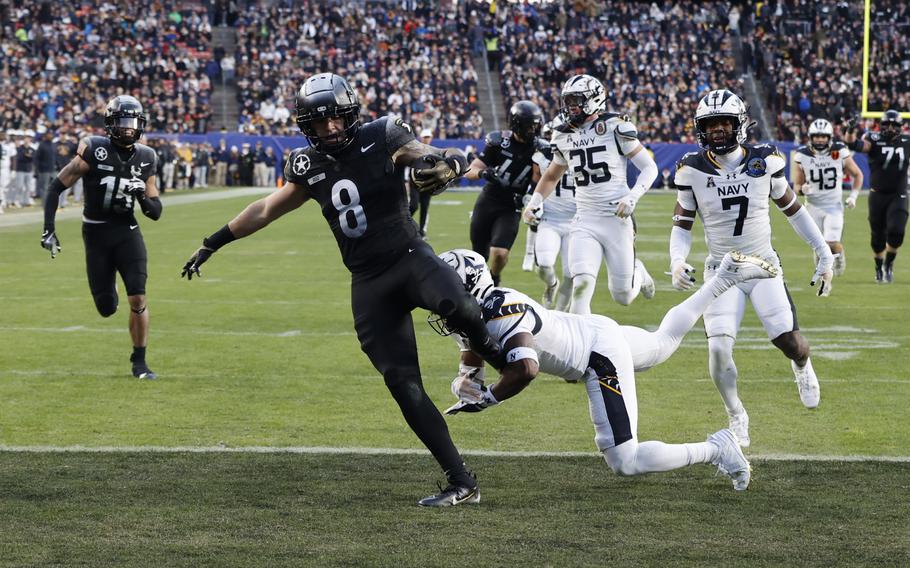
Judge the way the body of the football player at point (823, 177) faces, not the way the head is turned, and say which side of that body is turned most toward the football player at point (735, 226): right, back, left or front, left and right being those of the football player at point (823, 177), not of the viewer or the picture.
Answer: front

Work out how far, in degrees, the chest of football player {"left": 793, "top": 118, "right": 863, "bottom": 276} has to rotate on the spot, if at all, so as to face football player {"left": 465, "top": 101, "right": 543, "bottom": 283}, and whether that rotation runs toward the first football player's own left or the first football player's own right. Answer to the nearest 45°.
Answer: approximately 45° to the first football player's own right

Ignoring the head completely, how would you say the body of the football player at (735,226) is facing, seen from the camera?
toward the camera

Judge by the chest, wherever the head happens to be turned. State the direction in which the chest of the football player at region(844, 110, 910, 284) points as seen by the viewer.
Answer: toward the camera

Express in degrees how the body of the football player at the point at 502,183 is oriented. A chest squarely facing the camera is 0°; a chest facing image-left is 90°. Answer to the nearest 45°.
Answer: approximately 315°

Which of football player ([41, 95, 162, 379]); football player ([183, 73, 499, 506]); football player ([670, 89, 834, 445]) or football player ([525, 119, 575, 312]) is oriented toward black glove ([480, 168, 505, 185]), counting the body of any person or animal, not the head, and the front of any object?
football player ([525, 119, 575, 312])

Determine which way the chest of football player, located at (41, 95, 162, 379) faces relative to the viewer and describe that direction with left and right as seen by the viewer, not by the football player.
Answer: facing the viewer

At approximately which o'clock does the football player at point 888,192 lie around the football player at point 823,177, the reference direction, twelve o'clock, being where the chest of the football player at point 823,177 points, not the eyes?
the football player at point 888,192 is roughly at 8 o'clock from the football player at point 823,177.

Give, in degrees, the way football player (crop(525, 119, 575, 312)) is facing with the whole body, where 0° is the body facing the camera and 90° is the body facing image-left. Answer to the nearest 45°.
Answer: approximately 45°

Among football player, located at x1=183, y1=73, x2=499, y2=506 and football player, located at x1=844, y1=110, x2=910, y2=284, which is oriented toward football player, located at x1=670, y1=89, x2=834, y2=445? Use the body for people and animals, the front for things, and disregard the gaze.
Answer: football player, located at x1=844, y1=110, x2=910, y2=284

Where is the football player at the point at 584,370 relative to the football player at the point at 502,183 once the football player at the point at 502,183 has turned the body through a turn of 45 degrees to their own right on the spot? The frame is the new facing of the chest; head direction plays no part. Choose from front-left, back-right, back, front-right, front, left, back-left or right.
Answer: front
